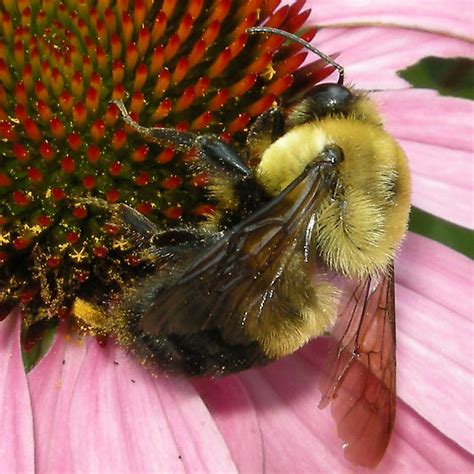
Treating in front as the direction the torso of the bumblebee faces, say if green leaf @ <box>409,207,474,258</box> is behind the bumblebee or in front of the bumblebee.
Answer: in front

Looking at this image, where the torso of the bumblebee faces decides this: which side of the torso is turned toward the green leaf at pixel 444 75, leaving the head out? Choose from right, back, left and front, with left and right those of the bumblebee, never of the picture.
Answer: front

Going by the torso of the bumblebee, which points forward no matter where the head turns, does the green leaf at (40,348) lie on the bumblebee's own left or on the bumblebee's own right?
on the bumblebee's own left

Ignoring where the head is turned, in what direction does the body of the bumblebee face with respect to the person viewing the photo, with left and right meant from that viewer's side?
facing away from the viewer and to the right of the viewer
